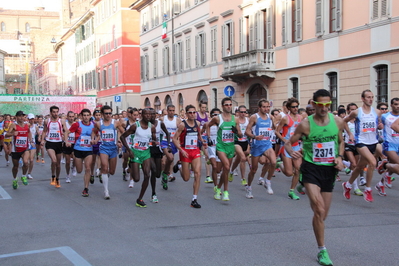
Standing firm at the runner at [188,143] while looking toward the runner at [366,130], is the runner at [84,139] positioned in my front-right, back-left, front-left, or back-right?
back-left

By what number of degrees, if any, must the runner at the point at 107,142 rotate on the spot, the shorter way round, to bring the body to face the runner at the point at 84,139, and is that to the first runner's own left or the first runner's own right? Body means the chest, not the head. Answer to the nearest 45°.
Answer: approximately 135° to the first runner's own right

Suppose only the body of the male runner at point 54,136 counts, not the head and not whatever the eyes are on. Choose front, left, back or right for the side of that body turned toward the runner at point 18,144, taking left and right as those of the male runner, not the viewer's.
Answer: right

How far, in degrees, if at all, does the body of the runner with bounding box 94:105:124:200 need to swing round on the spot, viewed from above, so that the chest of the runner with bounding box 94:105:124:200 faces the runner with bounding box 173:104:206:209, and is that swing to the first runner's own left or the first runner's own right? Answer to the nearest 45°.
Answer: approximately 45° to the first runner's own left

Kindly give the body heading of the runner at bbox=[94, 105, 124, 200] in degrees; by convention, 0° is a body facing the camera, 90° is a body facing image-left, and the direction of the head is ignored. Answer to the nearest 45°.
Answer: approximately 0°

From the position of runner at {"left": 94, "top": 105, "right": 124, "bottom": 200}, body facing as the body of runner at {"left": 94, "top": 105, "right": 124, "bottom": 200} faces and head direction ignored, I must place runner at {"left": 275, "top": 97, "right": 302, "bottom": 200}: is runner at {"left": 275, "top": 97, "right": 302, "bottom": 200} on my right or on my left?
on my left

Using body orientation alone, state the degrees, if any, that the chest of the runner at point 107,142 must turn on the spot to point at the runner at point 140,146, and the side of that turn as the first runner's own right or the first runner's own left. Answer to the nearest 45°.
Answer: approximately 45° to the first runner's own left

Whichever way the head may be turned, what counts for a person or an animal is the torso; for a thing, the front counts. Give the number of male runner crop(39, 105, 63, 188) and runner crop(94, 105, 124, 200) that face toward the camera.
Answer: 2

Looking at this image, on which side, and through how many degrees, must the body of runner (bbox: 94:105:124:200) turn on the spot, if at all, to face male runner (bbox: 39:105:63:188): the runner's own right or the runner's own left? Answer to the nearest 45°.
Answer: approximately 135° to the runner's own right

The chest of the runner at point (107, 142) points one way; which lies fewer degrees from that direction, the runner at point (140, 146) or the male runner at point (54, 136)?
the runner

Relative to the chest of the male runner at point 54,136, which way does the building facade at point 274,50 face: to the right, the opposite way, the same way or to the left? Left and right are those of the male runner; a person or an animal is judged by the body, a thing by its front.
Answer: to the right

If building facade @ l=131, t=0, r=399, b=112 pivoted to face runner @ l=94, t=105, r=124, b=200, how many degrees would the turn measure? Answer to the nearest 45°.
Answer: approximately 45° to its left

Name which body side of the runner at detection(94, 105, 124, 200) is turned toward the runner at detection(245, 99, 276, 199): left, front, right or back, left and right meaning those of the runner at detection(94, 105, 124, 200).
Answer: left
